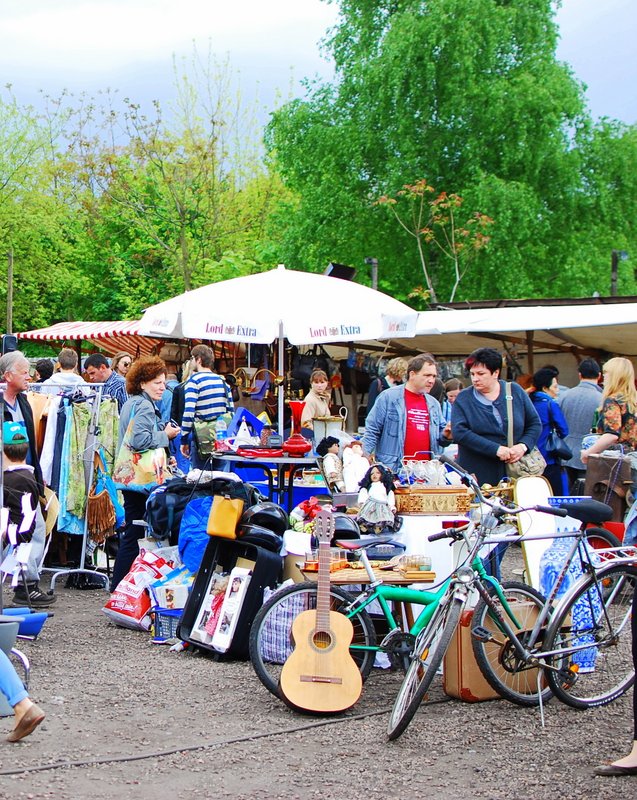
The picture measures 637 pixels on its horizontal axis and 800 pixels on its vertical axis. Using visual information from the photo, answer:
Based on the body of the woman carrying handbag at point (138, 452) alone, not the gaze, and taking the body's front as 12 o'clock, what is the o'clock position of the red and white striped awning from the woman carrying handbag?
The red and white striped awning is roughly at 9 o'clock from the woman carrying handbag.

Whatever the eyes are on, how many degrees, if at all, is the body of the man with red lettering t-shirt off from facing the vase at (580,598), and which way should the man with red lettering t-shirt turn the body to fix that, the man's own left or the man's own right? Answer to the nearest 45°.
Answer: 0° — they already face it

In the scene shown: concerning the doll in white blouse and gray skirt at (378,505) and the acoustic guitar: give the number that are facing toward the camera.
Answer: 2

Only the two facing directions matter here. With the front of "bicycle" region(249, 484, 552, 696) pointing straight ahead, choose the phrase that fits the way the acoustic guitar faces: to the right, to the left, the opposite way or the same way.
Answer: to the right

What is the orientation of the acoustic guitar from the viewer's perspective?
toward the camera

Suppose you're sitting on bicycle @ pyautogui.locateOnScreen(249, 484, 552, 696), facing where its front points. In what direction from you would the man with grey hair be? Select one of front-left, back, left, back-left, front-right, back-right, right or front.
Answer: back-left

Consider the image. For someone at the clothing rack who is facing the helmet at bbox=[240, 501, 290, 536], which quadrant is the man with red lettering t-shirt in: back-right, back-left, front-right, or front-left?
front-left

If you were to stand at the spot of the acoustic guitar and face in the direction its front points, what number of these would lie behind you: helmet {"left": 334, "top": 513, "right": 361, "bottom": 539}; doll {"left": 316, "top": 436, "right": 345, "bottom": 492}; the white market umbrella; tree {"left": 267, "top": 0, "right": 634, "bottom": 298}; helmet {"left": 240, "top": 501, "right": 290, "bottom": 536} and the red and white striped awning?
6

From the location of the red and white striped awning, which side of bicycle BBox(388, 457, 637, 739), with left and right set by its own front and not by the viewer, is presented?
right

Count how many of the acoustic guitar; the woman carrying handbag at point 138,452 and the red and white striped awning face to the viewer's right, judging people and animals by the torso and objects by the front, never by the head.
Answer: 1

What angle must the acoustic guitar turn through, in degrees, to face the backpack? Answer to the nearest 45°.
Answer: approximately 135° to its right

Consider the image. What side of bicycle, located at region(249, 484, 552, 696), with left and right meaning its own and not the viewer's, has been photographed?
right

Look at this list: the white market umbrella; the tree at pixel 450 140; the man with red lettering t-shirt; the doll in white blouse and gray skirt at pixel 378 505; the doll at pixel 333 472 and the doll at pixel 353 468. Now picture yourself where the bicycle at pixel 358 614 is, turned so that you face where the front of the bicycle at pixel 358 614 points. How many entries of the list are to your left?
6

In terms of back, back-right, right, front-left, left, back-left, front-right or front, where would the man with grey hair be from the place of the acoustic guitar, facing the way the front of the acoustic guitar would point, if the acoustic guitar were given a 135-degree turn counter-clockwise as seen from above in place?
left

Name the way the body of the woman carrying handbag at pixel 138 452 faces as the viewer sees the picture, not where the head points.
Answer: to the viewer's right

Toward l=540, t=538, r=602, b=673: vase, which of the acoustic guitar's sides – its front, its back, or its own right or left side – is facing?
left

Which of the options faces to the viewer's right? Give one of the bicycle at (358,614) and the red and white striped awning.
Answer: the bicycle
